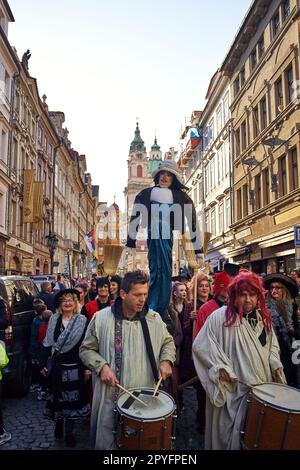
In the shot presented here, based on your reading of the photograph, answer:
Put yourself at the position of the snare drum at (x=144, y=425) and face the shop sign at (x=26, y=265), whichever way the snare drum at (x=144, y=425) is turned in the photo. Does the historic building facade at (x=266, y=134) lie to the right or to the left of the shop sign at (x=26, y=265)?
right

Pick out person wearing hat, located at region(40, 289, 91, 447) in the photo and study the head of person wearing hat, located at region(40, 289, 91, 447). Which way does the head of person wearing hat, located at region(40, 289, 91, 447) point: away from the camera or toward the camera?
toward the camera

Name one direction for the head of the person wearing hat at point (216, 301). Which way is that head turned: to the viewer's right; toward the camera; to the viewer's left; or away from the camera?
toward the camera

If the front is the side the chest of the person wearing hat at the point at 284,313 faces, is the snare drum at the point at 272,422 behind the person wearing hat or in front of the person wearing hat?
in front

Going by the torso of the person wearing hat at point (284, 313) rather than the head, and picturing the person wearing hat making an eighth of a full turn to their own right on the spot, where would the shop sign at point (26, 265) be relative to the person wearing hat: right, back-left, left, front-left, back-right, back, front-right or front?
front-right

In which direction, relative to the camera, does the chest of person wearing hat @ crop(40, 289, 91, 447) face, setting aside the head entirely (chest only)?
toward the camera

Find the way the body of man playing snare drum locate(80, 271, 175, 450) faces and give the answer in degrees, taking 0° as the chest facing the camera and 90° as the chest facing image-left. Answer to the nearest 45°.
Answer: approximately 315°

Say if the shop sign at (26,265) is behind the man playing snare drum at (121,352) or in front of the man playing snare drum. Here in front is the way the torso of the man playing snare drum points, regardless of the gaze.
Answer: behind

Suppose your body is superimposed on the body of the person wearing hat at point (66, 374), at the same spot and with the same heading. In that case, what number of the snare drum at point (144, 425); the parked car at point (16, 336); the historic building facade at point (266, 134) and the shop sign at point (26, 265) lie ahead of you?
1

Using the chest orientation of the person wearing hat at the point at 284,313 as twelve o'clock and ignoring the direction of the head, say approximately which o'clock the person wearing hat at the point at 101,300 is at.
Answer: the person wearing hat at the point at 101,300 is roughly at 2 o'clock from the person wearing hat at the point at 284,313.

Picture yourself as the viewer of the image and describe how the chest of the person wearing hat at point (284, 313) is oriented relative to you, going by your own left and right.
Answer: facing the viewer and to the left of the viewer

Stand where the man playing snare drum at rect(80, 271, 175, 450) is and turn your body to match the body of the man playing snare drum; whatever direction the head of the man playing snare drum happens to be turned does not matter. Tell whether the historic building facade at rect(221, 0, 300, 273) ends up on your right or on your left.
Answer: on your left

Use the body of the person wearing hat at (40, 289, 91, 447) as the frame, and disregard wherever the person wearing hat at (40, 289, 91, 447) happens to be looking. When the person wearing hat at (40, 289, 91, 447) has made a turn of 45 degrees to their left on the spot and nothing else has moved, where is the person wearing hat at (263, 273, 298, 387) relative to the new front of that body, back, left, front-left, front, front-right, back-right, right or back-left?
front-left
